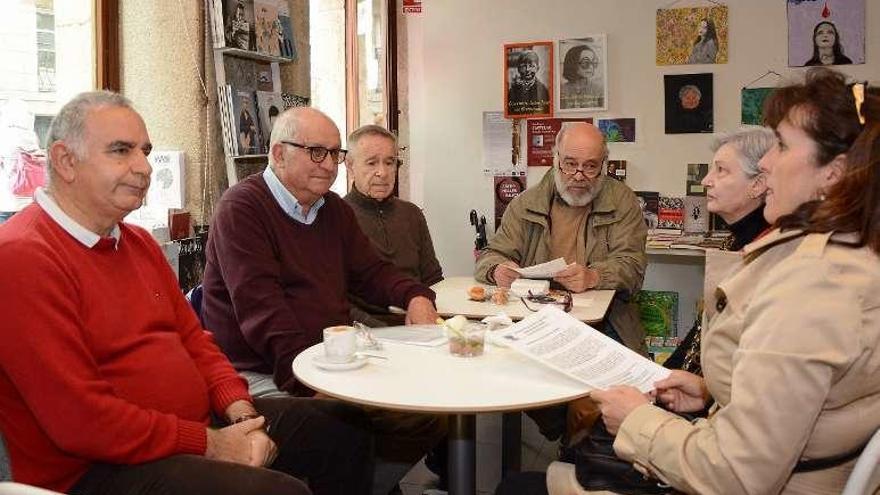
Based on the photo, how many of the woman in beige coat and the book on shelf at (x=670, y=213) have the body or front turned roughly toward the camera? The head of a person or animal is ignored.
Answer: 1

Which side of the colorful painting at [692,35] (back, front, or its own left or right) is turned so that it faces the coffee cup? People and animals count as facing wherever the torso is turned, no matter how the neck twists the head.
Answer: front

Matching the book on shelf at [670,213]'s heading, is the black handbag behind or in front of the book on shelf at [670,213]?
in front

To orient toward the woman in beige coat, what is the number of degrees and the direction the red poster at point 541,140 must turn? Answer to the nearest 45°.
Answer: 0° — it already faces them

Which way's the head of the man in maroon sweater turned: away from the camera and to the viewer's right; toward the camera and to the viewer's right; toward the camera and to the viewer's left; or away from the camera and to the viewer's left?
toward the camera and to the viewer's right

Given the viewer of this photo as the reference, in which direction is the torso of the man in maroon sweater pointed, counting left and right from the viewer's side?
facing the viewer and to the right of the viewer

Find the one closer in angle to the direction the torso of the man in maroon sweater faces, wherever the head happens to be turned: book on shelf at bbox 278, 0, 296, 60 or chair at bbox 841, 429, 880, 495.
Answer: the chair

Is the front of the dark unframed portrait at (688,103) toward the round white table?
yes

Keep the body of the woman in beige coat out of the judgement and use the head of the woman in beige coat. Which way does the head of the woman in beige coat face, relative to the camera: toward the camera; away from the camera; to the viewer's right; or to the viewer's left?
to the viewer's left
